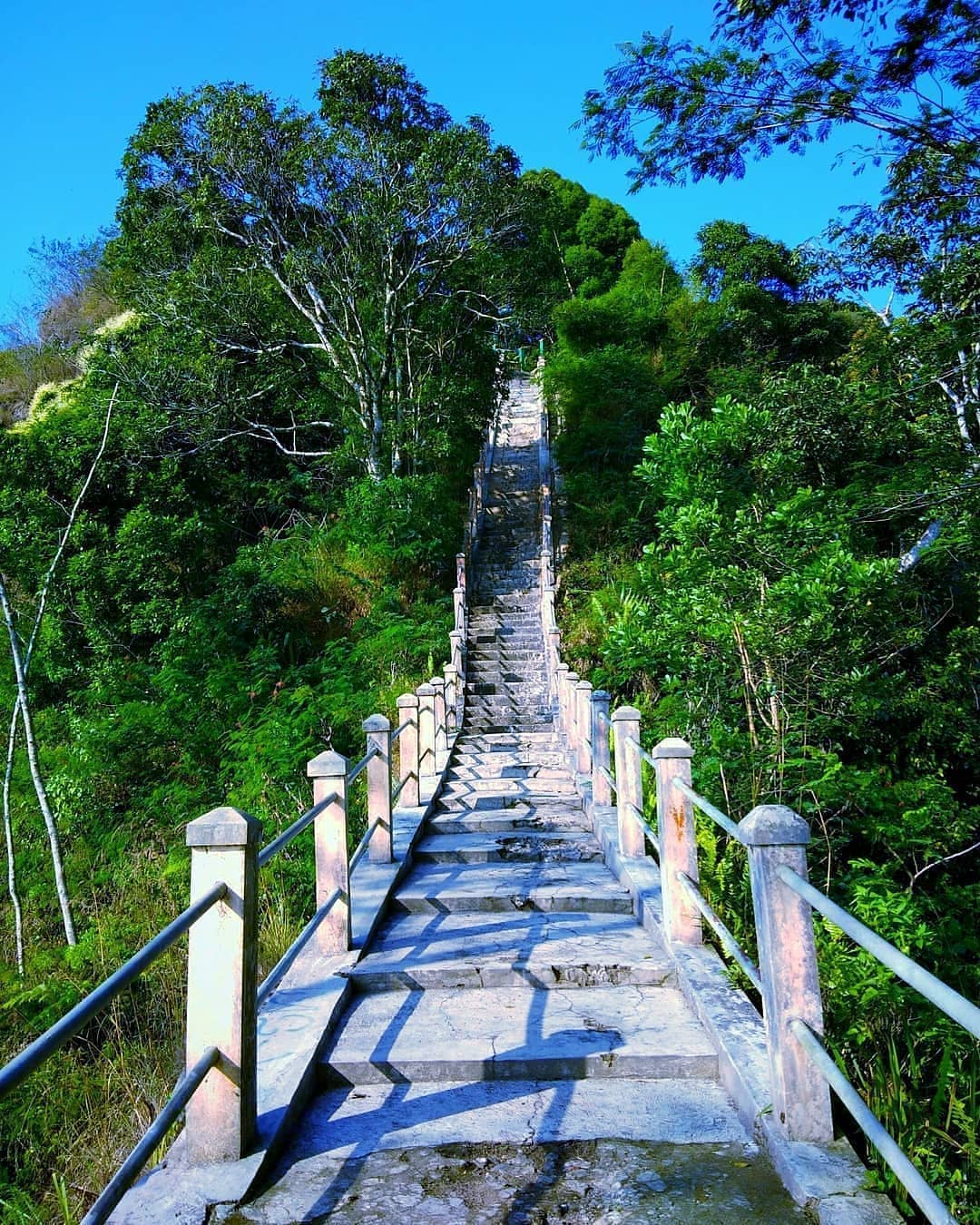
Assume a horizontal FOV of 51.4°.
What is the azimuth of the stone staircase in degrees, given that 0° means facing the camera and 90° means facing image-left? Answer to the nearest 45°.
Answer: approximately 0°
